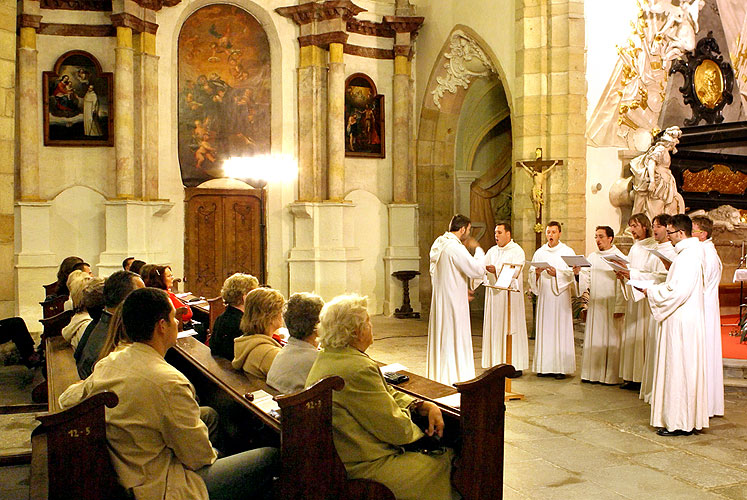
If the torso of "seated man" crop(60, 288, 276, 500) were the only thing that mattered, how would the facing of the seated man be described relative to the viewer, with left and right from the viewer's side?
facing away from the viewer and to the right of the viewer

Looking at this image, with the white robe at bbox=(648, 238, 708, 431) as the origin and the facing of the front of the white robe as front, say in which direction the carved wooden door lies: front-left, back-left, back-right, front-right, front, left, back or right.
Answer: front-right

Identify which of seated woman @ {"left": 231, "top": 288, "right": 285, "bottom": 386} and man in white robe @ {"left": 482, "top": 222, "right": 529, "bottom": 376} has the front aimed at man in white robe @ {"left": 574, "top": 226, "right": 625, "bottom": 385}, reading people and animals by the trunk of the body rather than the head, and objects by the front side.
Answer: the seated woman

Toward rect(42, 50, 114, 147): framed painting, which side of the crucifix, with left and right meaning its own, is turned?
right

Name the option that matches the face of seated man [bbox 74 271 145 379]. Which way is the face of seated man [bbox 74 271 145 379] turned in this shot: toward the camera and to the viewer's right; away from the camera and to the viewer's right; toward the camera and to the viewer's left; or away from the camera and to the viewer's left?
away from the camera and to the viewer's right

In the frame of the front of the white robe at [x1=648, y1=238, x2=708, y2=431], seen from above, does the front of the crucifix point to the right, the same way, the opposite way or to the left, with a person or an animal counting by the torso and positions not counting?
to the left

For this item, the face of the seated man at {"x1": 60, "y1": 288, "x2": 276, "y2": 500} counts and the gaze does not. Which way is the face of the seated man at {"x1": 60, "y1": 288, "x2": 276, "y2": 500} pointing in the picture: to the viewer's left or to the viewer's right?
to the viewer's right

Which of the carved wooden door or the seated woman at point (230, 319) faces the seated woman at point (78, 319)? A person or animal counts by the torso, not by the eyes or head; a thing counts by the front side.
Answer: the carved wooden door

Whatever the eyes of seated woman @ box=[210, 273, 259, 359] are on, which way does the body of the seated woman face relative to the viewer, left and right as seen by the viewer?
facing away from the viewer and to the right of the viewer

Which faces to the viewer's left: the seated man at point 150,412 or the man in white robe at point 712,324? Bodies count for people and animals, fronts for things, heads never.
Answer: the man in white robe

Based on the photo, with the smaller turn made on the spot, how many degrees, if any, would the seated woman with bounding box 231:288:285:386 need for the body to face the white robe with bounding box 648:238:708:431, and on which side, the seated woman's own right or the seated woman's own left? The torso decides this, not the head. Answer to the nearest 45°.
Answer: approximately 45° to the seated woman's own right

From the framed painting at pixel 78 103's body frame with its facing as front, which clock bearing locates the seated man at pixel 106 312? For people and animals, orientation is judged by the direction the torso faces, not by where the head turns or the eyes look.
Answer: The seated man is roughly at 12 o'clock from the framed painting.

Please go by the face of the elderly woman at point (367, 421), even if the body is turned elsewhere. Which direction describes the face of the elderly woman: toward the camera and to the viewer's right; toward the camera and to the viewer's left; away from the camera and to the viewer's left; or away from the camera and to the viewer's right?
away from the camera and to the viewer's right

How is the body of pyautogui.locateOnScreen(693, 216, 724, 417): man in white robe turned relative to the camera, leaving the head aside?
to the viewer's left

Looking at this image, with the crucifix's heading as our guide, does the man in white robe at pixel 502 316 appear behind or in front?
in front

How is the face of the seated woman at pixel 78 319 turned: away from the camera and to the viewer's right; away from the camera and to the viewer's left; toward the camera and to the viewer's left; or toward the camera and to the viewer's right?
away from the camera and to the viewer's right
